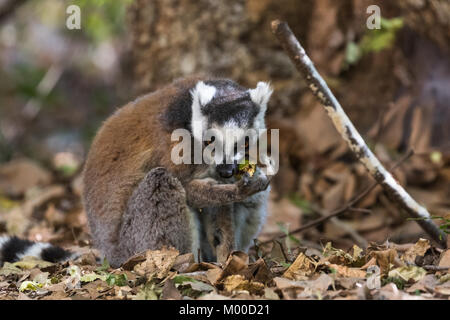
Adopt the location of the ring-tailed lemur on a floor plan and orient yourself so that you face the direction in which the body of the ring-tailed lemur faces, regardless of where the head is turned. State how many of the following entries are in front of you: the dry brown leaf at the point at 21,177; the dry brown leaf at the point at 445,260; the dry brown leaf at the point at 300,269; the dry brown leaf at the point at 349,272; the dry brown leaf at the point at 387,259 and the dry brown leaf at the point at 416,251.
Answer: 5

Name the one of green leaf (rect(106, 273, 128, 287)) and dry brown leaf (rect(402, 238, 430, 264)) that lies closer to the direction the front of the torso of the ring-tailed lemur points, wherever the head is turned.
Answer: the dry brown leaf

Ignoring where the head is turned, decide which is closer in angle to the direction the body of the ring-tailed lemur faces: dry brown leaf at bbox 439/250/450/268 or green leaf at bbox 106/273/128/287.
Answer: the dry brown leaf

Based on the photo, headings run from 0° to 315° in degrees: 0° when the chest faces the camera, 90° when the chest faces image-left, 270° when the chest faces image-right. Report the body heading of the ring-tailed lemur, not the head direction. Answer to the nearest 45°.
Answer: approximately 315°

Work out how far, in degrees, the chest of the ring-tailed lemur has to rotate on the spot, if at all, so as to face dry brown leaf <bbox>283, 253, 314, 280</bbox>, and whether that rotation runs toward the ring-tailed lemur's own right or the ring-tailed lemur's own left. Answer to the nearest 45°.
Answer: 0° — it already faces it

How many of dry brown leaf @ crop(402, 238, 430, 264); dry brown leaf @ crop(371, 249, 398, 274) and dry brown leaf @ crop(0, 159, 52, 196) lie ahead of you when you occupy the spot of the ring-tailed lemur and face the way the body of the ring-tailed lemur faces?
2

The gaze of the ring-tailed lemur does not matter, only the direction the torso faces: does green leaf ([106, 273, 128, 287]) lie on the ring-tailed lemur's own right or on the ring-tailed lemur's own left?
on the ring-tailed lemur's own right

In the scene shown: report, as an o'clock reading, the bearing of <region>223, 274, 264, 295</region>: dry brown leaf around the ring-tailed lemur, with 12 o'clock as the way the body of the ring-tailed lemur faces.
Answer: The dry brown leaf is roughly at 1 o'clock from the ring-tailed lemur.

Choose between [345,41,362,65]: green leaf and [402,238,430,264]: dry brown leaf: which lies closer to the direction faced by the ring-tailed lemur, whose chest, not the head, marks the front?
the dry brown leaf
